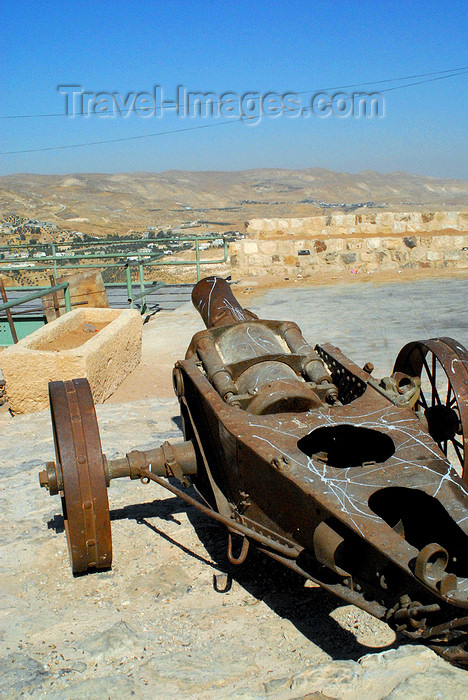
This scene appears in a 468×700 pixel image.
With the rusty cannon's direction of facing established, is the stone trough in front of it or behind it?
in front

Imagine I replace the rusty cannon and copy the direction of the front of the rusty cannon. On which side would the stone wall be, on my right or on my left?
on my right

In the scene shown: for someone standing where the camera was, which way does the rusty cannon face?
facing away from the viewer and to the left of the viewer

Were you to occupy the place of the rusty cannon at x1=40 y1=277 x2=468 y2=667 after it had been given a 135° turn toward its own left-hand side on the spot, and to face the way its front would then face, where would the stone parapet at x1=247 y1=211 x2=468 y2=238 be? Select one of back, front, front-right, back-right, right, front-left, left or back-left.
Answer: back

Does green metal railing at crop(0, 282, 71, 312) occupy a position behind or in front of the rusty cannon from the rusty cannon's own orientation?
in front
